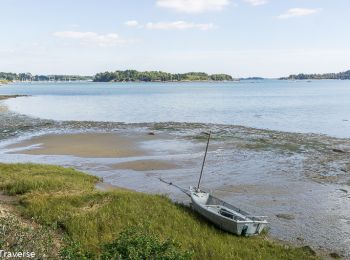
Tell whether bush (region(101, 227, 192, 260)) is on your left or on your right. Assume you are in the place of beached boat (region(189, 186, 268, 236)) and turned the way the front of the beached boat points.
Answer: on your left

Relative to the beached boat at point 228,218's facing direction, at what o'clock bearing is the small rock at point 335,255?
The small rock is roughly at 5 o'clock from the beached boat.

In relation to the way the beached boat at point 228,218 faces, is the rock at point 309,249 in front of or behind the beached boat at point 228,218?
behind

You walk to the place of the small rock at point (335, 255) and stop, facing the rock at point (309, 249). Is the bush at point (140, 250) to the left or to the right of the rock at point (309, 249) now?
left

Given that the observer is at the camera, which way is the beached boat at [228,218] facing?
facing away from the viewer and to the left of the viewer

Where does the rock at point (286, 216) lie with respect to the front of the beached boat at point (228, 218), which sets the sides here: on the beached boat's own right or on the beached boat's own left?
on the beached boat's own right
